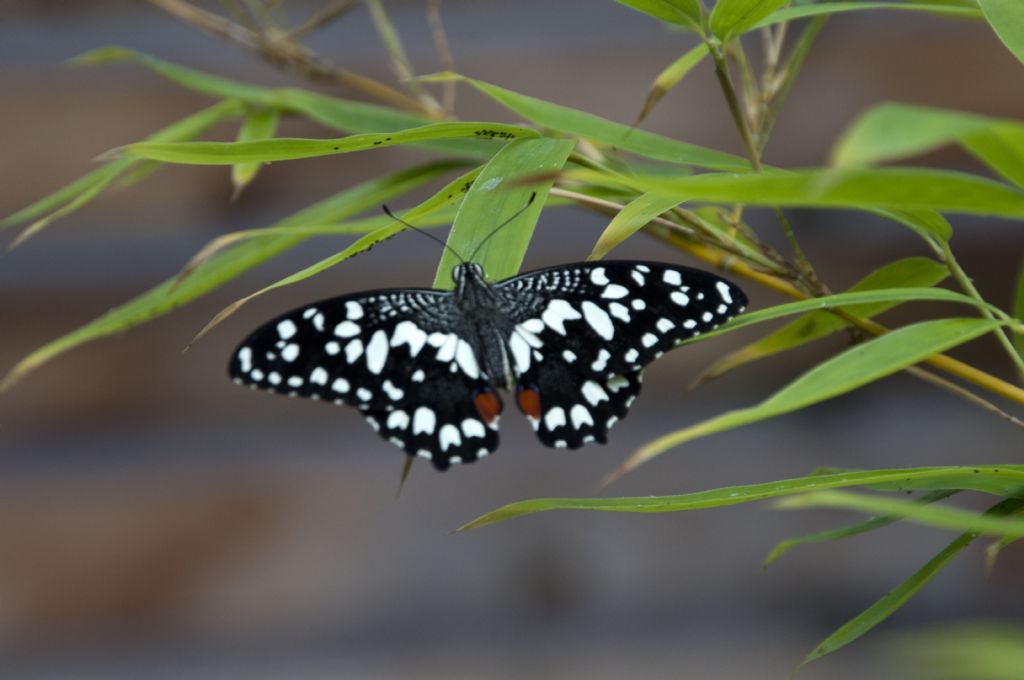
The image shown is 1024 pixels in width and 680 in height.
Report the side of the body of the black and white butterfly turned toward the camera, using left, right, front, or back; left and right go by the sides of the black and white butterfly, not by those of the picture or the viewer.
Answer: back
